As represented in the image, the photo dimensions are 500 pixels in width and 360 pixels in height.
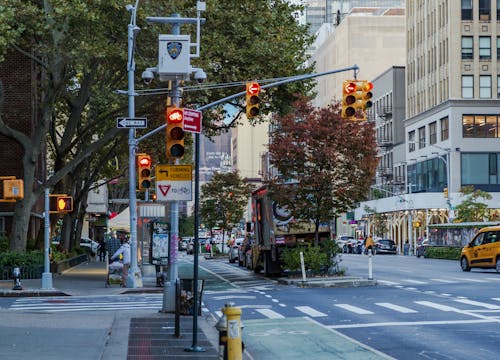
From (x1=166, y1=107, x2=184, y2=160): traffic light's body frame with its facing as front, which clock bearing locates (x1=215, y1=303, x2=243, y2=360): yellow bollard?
The yellow bollard is roughly at 12 o'clock from the traffic light.

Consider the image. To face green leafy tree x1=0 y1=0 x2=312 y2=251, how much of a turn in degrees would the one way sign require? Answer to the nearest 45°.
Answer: approximately 180°

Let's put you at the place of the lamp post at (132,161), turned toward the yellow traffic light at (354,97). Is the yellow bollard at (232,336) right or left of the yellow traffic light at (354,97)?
right

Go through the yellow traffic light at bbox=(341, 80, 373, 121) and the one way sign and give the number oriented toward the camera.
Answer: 2

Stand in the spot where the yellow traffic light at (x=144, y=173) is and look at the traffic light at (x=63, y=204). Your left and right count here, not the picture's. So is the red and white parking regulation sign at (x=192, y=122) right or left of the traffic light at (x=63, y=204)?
left

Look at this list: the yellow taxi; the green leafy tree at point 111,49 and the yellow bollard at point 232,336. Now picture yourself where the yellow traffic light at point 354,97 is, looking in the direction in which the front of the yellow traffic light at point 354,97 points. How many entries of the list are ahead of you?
1

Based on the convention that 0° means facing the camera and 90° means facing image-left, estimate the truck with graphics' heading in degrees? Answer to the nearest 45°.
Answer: approximately 225°

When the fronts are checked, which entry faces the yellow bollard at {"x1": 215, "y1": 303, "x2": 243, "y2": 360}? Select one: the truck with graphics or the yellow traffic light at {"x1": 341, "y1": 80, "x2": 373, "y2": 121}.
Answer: the yellow traffic light

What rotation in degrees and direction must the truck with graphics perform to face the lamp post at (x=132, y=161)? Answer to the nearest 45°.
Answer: approximately 180°

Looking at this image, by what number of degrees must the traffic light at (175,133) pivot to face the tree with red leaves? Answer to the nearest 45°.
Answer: approximately 180°

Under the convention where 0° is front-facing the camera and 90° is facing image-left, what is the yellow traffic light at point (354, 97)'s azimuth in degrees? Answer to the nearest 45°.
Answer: approximately 0°

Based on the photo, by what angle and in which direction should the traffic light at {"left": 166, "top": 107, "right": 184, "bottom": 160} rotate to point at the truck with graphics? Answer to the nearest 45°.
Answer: approximately 180°
